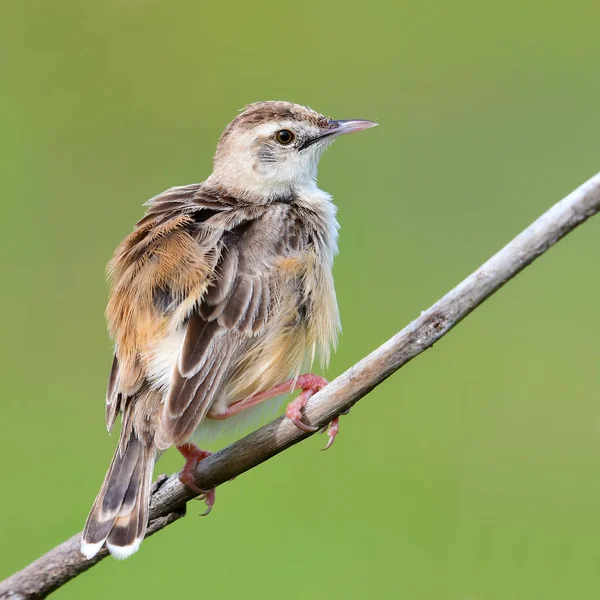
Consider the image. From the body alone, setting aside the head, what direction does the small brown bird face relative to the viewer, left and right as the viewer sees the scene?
facing away from the viewer and to the right of the viewer
